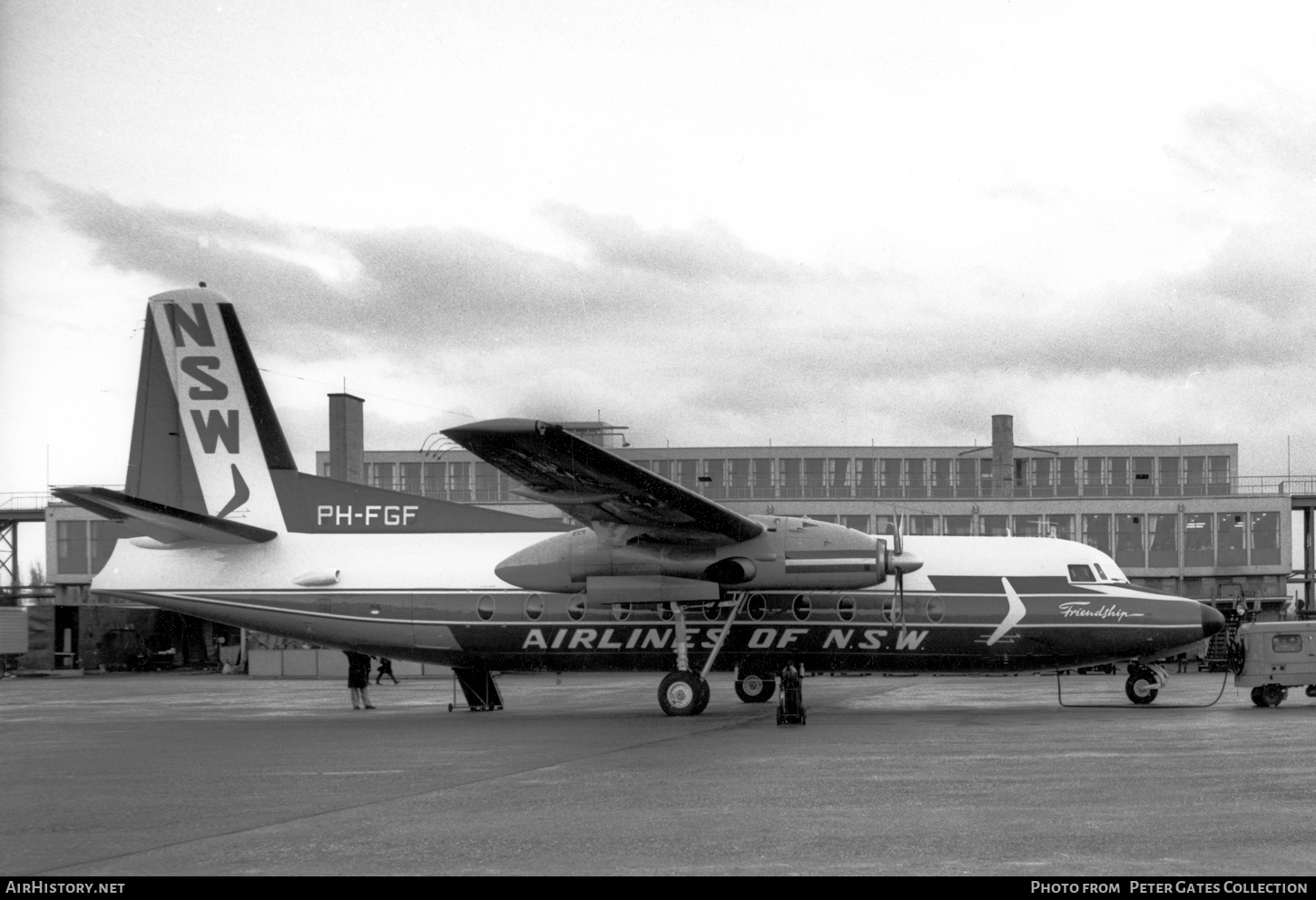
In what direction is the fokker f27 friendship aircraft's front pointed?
to the viewer's right

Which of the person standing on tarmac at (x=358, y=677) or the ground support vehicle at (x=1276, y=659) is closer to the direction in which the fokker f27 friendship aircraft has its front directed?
the ground support vehicle

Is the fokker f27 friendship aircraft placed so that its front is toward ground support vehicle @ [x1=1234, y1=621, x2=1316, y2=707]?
yes
